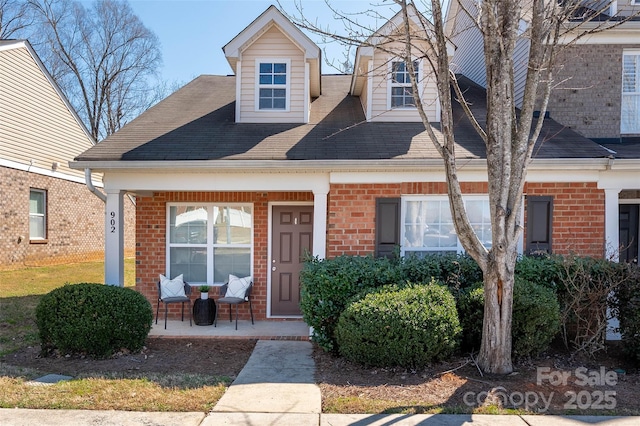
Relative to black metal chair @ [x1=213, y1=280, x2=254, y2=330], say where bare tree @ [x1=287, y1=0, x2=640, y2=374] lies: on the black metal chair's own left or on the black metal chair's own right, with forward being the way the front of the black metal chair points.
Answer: on the black metal chair's own left

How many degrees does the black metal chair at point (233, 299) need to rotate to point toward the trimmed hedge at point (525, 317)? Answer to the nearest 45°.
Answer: approximately 90° to its left

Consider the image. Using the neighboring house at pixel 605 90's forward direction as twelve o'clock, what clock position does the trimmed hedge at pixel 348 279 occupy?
The trimmed hedge is roughly at 1 o'clock from the neighboring house.

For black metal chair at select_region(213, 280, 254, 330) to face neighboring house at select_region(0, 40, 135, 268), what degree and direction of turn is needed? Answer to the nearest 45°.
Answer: approximately 90° to its right

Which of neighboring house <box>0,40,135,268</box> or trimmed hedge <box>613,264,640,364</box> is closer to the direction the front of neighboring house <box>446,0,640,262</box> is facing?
the trimmed hedge

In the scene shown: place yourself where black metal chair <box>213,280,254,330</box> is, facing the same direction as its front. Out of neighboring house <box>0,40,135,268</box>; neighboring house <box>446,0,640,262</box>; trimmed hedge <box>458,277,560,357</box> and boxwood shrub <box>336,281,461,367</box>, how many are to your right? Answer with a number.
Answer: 1

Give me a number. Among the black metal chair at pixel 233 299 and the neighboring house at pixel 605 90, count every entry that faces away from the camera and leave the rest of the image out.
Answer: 0

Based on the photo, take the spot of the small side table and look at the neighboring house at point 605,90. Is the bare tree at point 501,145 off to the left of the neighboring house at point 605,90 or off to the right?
right

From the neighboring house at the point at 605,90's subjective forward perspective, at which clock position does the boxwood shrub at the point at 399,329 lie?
The boxwood shrub is roughly at 1 o'clock from the neighboring house.

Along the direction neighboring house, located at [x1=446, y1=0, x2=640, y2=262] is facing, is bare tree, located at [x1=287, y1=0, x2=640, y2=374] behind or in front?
in front

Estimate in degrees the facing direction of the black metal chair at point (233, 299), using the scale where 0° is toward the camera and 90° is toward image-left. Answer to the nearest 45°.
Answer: approximately 45°

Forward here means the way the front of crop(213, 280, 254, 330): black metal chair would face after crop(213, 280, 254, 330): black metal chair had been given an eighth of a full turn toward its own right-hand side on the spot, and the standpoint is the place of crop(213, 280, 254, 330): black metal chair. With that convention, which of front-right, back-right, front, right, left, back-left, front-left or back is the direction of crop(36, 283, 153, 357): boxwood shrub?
front-left

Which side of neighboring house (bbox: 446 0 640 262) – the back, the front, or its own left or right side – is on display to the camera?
front

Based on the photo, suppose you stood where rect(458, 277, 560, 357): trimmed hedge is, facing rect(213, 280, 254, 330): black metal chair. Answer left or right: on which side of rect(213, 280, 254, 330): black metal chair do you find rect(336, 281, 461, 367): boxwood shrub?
left
